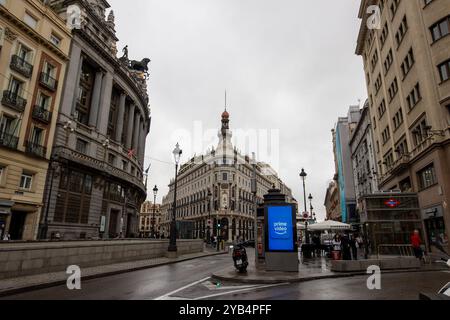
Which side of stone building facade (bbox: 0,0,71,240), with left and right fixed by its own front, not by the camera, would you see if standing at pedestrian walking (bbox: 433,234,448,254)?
front

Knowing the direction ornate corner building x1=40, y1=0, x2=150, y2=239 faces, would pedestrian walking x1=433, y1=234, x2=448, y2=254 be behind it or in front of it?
in front

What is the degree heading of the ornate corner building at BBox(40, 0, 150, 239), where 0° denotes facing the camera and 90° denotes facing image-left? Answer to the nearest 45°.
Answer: approximately 315°

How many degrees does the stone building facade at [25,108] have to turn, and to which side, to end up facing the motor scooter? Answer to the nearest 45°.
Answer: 0° — it already faces it

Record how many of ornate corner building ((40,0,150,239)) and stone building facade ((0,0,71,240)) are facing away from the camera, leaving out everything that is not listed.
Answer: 0

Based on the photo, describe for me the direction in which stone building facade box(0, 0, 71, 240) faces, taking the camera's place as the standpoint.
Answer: facing the viewer and to the right of the viewer

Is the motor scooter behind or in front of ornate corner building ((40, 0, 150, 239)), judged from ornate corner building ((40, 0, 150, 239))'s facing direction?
in front

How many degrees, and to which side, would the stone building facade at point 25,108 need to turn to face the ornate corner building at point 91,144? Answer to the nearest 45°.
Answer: approximately 90° to its left

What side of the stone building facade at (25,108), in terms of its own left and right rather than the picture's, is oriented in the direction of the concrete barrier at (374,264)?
front

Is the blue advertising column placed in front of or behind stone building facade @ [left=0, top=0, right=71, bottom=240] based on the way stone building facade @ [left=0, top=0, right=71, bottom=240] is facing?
in front

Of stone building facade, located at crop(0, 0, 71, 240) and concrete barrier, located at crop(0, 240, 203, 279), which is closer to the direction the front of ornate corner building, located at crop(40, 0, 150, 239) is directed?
the concrete barrier
